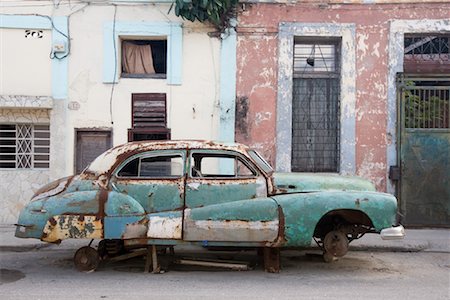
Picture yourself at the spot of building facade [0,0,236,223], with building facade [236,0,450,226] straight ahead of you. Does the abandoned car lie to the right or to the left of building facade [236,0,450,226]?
right

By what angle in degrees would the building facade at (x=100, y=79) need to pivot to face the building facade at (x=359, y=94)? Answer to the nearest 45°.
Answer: approximately 90° to its left

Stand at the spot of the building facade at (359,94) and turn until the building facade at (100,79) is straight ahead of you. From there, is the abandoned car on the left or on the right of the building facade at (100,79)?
left

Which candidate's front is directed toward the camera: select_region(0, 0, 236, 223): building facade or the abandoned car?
the building facade

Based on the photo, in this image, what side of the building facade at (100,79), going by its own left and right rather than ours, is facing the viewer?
front

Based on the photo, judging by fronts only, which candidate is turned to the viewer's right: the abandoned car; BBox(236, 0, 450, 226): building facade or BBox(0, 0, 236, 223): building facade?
the abandoned car

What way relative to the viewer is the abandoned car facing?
to the viewer's right

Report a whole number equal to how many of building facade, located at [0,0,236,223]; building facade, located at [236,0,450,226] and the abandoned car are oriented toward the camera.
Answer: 2

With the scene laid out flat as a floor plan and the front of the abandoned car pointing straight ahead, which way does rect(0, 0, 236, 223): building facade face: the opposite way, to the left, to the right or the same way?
to the right

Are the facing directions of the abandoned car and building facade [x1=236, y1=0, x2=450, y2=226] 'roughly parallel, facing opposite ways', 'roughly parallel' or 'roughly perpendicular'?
roughly perpendicular

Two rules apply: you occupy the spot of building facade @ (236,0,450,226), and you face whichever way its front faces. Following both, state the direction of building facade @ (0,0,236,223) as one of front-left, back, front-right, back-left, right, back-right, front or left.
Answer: right

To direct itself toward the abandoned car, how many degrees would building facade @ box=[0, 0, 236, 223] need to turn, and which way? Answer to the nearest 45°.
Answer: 0° — it already faces it

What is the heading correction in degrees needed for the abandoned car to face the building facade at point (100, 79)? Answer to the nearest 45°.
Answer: approximately 135° to its left

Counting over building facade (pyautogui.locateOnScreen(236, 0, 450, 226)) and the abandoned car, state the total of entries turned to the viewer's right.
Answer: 1

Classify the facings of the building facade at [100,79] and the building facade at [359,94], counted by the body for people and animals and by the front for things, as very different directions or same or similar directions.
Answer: same or similar directions

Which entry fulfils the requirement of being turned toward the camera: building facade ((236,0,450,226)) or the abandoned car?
the building facade
